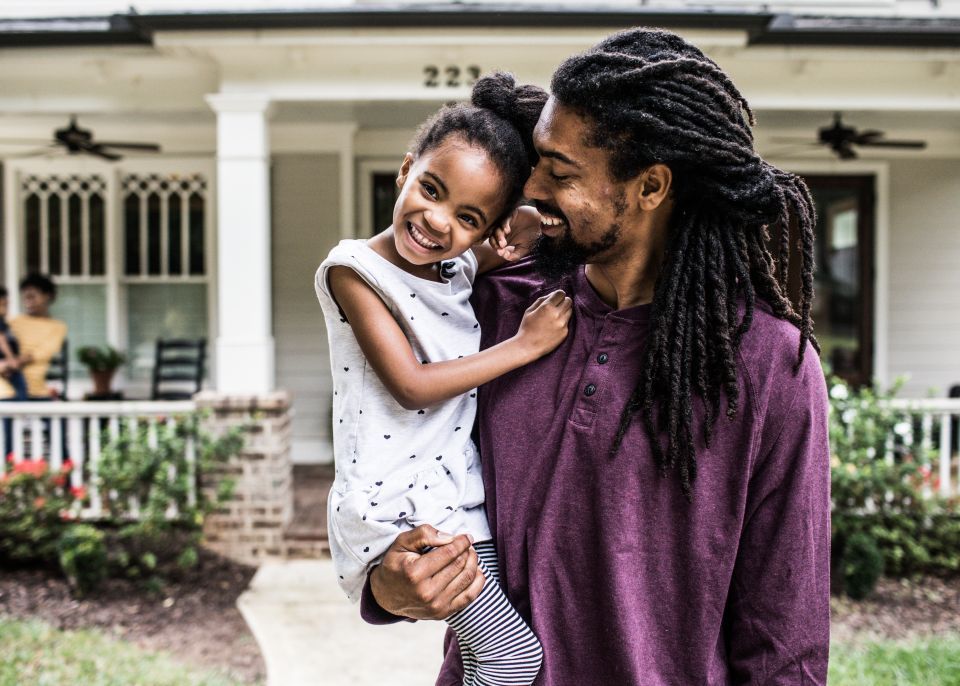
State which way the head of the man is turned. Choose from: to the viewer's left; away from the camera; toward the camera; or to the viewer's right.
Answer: to the viewer's left

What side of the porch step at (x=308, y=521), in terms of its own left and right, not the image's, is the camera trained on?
front

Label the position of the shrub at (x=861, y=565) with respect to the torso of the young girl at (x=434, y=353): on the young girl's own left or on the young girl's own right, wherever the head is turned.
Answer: on the young girl's own left

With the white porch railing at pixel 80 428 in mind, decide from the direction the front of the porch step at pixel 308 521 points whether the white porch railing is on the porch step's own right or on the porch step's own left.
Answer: on the porch step's own right

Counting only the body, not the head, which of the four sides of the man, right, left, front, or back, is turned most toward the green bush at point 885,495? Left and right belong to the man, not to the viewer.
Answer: back

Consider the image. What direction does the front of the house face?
toward the camera

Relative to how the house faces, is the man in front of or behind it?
in front

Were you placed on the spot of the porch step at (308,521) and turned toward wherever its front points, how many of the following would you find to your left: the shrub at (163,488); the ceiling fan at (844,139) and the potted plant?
1

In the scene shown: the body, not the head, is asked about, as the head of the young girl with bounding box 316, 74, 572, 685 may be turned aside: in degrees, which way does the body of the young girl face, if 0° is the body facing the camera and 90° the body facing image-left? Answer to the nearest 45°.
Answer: approximately 315°

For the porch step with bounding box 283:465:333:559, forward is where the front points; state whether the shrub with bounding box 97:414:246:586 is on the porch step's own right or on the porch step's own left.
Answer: on the porch step's own right

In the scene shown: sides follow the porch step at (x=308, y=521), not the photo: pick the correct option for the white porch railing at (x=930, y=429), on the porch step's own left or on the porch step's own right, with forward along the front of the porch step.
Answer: on the porch step's own left

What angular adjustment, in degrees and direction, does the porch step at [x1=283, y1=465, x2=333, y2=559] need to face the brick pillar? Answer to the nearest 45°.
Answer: approximately 45° to its right

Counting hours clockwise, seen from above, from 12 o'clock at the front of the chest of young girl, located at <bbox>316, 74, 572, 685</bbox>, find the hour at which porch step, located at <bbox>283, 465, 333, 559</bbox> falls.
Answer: The porch step is roughly at 7 o'clock from the young girl.

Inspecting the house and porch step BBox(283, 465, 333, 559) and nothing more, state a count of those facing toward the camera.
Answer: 2

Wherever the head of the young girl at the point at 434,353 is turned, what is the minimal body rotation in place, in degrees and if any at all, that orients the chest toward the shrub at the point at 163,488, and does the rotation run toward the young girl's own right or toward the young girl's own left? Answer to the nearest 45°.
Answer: approximately 180°
